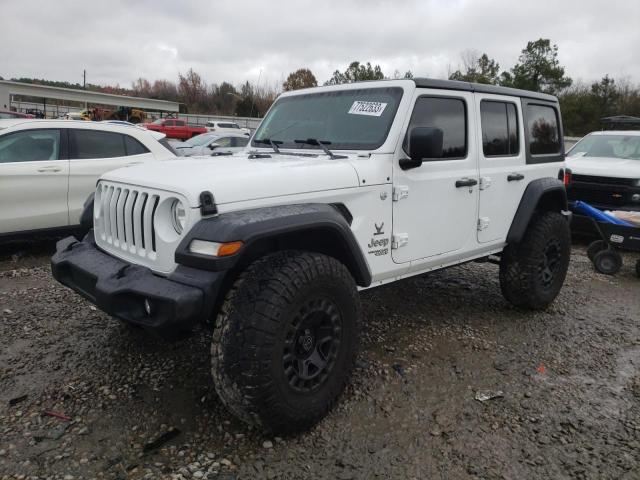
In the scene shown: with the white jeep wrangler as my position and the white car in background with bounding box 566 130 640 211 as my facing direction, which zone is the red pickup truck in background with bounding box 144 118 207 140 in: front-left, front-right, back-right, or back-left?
front-left

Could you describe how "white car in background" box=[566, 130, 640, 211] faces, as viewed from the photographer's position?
facing the viewer

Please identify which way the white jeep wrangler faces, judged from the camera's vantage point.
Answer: facing the viewer and to the left of the viewer

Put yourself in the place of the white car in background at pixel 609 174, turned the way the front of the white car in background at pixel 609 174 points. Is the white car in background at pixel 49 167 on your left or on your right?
on your right

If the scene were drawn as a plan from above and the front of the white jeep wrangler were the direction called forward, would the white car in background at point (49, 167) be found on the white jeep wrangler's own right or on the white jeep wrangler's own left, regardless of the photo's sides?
on the white jeep wrangler's own right

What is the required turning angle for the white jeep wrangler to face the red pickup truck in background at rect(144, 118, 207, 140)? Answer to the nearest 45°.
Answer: approximately 135° to its right

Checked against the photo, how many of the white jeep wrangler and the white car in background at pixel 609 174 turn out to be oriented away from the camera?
0

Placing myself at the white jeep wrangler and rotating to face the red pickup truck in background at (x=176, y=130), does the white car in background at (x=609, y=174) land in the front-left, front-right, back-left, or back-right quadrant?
front-right

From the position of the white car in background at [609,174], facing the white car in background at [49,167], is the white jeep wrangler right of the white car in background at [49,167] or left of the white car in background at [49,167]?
left

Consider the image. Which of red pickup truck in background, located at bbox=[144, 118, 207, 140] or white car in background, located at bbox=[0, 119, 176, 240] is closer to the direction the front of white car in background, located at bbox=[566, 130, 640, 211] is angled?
the white car in background

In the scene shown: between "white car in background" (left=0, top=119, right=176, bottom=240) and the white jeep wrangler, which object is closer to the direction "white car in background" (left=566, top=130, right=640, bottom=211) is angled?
the white jeep wrangler

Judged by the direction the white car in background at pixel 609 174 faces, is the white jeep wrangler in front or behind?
in front

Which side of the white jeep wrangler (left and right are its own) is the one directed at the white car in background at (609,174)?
back

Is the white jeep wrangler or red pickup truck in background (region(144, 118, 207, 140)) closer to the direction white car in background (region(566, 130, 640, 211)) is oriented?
the white jeep wrangler
